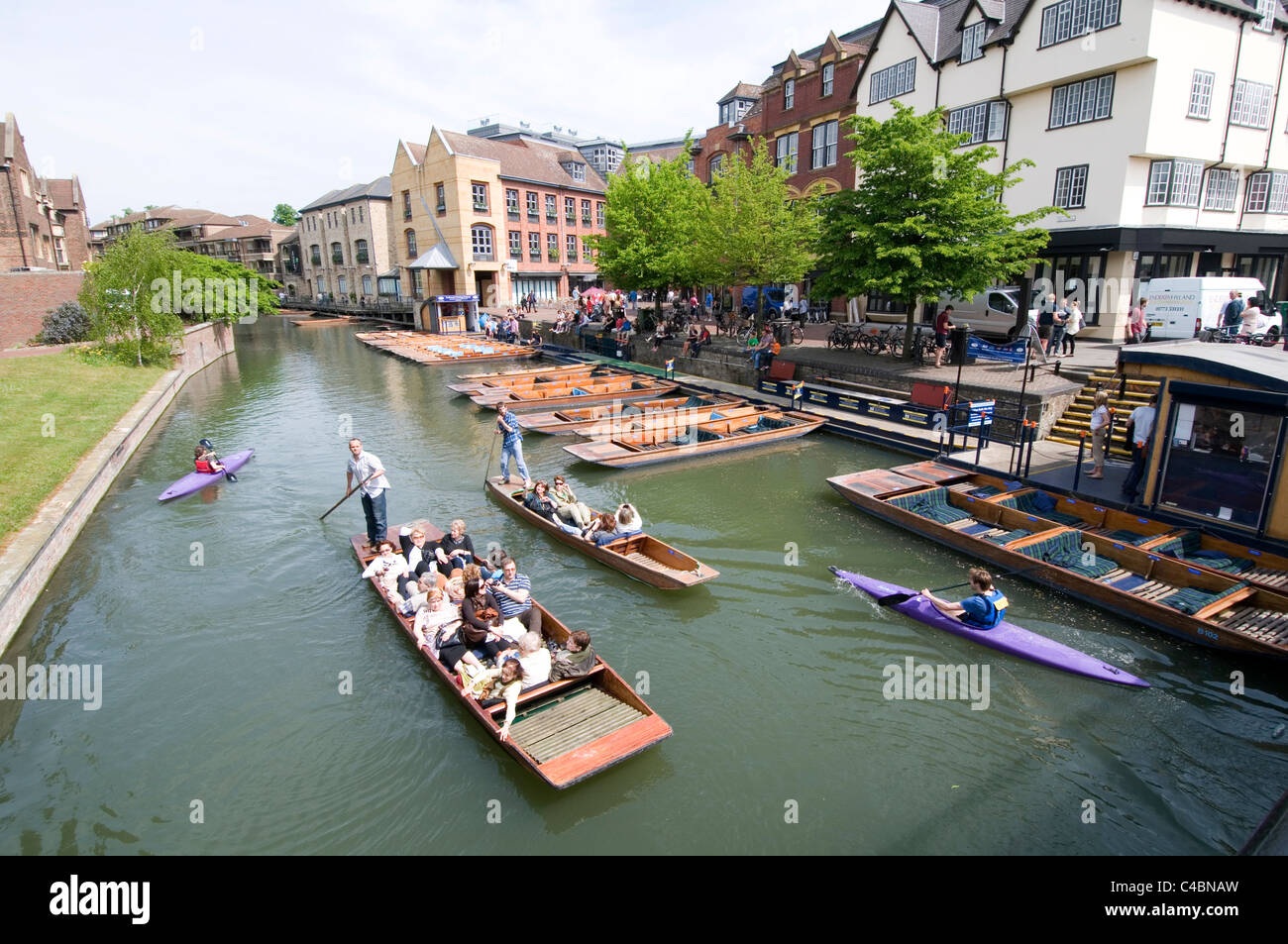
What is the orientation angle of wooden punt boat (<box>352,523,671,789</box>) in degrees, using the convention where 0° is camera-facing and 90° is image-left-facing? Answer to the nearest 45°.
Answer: approximately 315°

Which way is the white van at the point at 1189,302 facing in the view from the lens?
facing away from the viewer and to the right of the viewer

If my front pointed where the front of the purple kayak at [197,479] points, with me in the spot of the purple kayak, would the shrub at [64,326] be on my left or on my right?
on my left

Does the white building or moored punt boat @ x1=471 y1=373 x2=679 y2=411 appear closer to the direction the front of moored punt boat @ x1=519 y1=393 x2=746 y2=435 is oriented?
the white building

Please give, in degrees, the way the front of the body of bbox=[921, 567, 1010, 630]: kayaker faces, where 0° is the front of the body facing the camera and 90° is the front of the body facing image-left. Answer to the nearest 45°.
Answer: approximately 135°

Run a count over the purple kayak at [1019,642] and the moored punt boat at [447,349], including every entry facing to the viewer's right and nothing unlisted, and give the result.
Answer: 1

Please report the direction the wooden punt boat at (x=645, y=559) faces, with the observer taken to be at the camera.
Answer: facing the viewer and to the right of the viewer

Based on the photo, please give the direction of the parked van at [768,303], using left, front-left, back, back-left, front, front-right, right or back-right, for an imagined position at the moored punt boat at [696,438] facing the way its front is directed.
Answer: front-left
